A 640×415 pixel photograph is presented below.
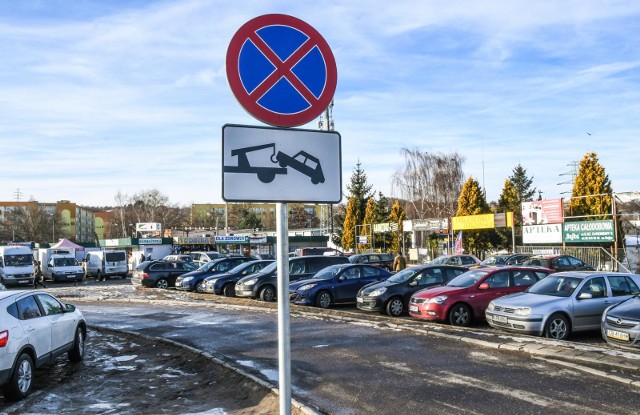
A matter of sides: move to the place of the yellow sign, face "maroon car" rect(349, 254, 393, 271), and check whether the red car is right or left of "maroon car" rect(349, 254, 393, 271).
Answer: left

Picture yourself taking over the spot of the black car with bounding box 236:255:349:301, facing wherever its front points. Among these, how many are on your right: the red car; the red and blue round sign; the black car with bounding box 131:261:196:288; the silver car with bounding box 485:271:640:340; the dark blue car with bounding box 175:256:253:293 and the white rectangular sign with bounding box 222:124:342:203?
2

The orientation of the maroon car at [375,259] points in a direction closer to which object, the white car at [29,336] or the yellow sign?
the white car

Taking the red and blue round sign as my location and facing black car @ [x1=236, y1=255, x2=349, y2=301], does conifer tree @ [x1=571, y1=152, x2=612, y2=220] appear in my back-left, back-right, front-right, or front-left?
front-right

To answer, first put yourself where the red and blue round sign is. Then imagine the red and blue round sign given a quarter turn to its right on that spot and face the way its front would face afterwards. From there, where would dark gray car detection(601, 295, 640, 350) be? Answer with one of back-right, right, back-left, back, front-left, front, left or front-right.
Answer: back-right

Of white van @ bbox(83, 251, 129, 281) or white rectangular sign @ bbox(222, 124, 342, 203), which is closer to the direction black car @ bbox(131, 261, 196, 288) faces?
the white van

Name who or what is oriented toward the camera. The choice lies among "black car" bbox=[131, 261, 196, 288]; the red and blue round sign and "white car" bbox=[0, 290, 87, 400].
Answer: the red and blue round sign

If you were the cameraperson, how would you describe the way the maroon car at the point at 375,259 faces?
facing the viewer and to the left of the viewer

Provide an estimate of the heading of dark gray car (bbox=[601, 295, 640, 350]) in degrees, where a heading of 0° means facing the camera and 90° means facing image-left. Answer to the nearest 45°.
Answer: approximately 45°

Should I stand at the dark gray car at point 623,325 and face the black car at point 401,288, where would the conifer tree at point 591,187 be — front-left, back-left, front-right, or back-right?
front-right

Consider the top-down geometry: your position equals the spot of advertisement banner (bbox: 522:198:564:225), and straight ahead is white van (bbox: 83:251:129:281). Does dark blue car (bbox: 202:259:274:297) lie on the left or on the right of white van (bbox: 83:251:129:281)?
left

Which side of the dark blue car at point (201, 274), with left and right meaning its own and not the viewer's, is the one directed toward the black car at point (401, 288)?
left

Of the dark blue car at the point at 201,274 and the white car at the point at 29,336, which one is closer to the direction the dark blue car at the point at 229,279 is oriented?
the white car

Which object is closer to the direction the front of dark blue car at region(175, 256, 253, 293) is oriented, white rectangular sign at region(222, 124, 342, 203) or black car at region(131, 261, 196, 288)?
the white rectangular sign

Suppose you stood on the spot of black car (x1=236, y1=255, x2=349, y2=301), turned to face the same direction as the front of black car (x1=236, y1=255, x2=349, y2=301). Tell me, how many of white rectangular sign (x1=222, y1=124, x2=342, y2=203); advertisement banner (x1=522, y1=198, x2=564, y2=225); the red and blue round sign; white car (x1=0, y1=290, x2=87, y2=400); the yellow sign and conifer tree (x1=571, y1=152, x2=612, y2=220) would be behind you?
3

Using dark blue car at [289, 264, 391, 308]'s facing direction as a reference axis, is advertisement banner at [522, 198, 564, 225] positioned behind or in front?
behind

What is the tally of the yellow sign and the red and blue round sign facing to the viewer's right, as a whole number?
0
